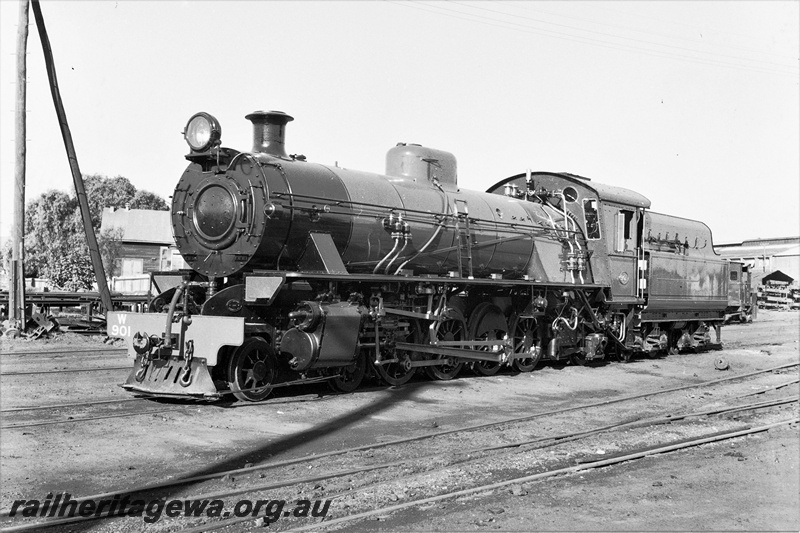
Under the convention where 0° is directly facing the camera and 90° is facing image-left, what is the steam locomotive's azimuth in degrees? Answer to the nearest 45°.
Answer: approximately 45°

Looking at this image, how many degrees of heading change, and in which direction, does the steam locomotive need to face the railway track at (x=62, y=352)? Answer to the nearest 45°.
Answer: approximately 90° to its right

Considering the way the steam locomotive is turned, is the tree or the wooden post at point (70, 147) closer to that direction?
the wooden post

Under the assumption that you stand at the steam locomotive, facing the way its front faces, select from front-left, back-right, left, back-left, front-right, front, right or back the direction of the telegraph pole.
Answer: right

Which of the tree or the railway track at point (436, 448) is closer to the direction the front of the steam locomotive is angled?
the railway track

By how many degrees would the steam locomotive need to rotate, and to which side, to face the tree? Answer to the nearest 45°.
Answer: approximately 90° to its right

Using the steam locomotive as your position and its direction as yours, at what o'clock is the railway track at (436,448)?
The railway track is roughly at 10 o'clock from the steam locomotive.
